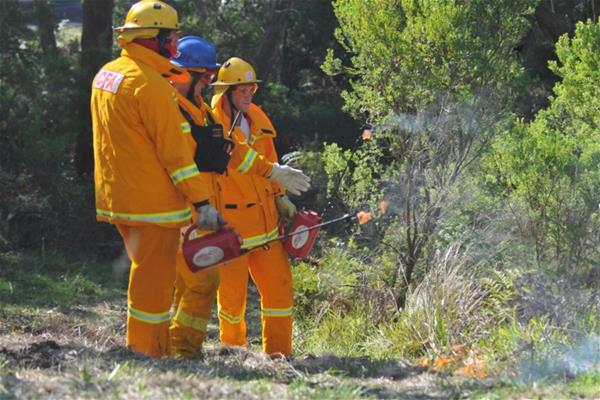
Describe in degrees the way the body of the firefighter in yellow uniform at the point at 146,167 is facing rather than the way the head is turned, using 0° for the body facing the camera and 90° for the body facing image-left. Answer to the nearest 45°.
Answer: approximately 225°

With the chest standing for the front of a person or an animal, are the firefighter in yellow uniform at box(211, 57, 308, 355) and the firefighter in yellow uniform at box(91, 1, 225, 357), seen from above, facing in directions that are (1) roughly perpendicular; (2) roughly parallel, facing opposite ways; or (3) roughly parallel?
roughly perpendicular

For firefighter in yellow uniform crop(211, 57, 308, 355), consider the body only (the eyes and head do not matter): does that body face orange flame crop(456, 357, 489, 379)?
yes

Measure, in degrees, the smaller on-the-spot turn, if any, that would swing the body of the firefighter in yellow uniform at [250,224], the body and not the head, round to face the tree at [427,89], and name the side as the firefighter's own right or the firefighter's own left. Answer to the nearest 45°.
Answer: approximately 90° to the firefighter's own left

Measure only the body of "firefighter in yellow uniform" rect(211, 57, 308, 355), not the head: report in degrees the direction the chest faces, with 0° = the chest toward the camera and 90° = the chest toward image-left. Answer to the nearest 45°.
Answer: approximately 315°

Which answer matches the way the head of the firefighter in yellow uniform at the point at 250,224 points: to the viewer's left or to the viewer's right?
to the viewer's right

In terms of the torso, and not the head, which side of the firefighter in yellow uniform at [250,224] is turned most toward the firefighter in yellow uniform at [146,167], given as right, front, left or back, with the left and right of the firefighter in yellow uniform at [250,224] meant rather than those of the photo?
right

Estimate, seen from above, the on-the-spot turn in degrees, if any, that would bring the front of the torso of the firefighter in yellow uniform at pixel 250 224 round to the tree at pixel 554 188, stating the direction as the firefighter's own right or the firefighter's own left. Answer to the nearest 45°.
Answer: approximately 45° to the firefighter's own left

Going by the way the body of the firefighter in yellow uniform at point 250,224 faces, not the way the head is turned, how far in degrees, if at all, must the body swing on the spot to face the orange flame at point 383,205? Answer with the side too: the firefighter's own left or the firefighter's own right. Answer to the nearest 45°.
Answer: approximately 90° to the firefighter's own left

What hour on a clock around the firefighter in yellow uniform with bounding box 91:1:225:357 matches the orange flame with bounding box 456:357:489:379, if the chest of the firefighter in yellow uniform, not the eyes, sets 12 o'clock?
The orange flame is roughly at 2 o'clock from the firefighter in yellow uniform.

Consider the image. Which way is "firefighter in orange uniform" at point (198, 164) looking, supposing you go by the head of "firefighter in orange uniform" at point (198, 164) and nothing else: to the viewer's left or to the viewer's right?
to the viewer's right
